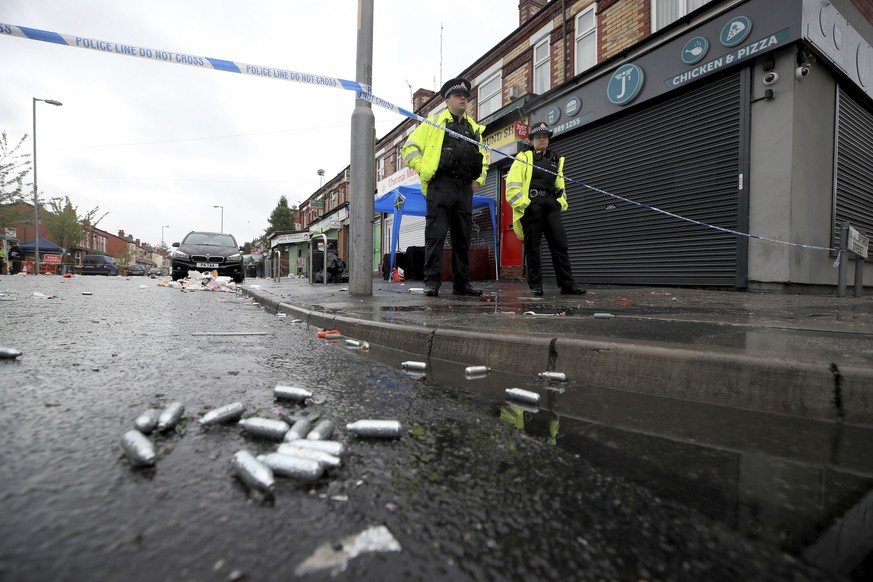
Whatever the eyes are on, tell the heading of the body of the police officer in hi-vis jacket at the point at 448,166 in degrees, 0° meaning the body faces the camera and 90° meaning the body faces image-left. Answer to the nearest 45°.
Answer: approximately 315°

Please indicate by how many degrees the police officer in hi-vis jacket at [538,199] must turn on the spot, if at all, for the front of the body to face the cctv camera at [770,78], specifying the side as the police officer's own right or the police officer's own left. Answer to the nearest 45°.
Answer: approximately 90° to the police officer's own left

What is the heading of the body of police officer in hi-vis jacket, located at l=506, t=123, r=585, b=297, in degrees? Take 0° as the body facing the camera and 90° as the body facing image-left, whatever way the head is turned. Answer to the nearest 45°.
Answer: approximately 315°

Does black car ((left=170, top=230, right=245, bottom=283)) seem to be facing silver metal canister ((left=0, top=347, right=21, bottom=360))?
yes

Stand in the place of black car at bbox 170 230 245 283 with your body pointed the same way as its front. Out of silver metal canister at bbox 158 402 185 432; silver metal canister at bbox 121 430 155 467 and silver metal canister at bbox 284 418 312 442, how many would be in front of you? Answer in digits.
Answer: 3

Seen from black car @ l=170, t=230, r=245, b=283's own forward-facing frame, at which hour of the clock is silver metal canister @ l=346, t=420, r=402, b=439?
The silver metal canister is roughly at 12 o'clock from the black car.

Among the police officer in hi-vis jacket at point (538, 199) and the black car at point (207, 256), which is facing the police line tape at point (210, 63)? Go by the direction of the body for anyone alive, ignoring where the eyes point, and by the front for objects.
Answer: the black car

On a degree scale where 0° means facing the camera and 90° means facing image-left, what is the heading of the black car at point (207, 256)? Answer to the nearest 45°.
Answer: approximately 0°
